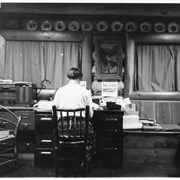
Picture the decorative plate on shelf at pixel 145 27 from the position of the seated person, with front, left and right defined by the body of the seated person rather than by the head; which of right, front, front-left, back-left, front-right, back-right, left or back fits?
front-right

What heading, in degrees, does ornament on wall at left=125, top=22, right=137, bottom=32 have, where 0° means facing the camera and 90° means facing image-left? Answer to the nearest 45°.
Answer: approximately 0°

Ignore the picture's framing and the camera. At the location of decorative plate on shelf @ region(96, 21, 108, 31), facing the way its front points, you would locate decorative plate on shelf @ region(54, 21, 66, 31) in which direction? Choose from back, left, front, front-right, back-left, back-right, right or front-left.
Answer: right

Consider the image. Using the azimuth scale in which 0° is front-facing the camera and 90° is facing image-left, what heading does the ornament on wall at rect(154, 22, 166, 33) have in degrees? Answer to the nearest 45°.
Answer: approximately 0°

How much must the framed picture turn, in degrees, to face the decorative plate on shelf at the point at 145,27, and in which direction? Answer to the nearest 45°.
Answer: approximately 90° to its left

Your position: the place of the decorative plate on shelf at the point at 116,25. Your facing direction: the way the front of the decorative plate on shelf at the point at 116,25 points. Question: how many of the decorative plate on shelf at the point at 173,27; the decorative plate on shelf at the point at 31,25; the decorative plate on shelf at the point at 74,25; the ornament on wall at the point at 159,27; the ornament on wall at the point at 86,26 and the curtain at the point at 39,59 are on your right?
4
